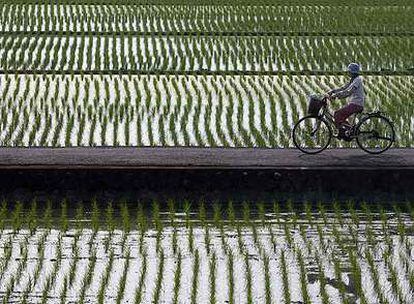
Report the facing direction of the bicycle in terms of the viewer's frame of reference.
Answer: facing to the left of the viewer

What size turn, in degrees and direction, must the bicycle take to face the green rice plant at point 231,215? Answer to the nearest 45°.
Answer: approximately 45° to its left

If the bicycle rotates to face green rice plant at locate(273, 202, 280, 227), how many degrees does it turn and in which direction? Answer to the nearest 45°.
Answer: approximately 45° to its left

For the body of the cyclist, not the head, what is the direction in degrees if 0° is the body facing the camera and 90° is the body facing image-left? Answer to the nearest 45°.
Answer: approximately 90°

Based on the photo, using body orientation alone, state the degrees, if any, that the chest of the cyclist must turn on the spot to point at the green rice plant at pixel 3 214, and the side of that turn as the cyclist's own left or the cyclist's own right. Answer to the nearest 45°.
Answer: approximately 45° to the cyclist's own left

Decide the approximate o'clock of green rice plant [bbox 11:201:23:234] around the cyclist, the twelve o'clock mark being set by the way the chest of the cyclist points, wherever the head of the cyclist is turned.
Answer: The green rice plant is roughly at 11 o'clock from the cyclist.

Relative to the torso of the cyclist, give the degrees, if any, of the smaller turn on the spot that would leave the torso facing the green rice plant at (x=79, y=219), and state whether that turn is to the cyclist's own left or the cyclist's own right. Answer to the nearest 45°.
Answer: approximately 45° to the cyclist's own left
